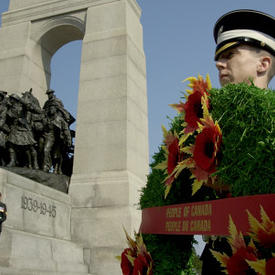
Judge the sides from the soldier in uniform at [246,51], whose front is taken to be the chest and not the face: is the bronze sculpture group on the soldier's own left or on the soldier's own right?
on the soldier's own right

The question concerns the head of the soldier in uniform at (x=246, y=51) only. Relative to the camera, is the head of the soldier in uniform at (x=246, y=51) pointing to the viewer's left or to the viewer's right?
to the viewer's left

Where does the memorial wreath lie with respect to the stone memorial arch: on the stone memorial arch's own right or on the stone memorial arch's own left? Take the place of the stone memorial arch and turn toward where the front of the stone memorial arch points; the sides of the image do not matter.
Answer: on the stone memorial arch's own left

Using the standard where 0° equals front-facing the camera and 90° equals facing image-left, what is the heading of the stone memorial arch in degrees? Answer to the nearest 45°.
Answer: approximately 45°

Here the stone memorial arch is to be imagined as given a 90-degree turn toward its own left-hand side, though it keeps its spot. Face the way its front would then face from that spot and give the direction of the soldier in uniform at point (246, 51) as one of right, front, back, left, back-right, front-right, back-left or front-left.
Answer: front-right
